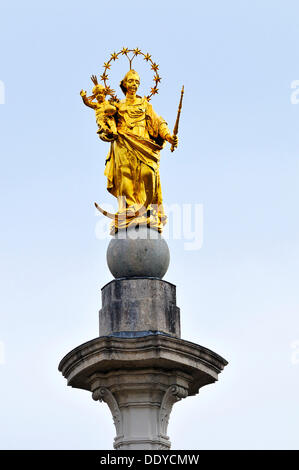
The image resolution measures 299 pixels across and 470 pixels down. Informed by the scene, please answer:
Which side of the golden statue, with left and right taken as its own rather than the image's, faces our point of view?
front
